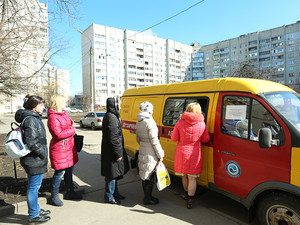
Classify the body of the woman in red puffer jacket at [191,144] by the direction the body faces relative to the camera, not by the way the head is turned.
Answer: away from the camera

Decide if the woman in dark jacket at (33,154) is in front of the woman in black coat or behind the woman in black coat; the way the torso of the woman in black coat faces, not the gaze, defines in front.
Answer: behind

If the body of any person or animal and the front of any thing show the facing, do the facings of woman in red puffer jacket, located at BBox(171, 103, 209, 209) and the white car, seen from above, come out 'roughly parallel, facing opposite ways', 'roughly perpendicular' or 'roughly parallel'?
roughly perpendicular

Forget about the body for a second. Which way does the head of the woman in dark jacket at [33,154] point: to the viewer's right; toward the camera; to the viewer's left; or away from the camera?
to the viewer's right

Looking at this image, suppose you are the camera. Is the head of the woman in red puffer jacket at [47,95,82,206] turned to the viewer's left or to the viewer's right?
to the viewer's right

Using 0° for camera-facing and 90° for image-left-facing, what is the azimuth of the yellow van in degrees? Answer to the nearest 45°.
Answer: approximately 315°

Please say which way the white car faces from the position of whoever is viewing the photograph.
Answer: facing away from the viewer and to the left of the viewer

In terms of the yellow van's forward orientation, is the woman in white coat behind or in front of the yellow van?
behind

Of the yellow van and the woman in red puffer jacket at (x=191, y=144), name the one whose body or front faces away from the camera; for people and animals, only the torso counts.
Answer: the woman in red puffer jacket

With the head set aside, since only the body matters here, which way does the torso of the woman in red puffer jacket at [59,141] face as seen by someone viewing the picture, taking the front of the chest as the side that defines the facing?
to the viewer's right

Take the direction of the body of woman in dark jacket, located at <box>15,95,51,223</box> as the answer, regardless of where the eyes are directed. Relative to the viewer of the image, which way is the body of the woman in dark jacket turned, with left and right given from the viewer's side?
facing to the right of the viewer

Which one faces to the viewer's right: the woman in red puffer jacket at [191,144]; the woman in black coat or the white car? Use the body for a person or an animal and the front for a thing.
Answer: the woman in black coat

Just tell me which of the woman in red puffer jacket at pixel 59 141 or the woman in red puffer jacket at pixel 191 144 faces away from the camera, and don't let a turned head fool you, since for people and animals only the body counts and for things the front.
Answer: the woman in red puffer jacket at pixel 191 144

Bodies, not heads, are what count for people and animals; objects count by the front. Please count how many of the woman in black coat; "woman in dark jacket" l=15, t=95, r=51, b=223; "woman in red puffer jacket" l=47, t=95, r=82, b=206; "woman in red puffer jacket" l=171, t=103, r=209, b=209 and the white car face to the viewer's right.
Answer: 3

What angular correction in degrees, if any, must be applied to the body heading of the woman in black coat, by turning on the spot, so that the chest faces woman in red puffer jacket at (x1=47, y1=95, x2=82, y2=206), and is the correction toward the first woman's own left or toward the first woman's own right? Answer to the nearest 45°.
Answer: approximately 180°

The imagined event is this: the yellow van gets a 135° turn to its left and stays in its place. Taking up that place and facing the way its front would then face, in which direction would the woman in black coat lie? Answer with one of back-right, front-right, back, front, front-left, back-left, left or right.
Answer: left

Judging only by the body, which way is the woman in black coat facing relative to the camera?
to the viewer's right
